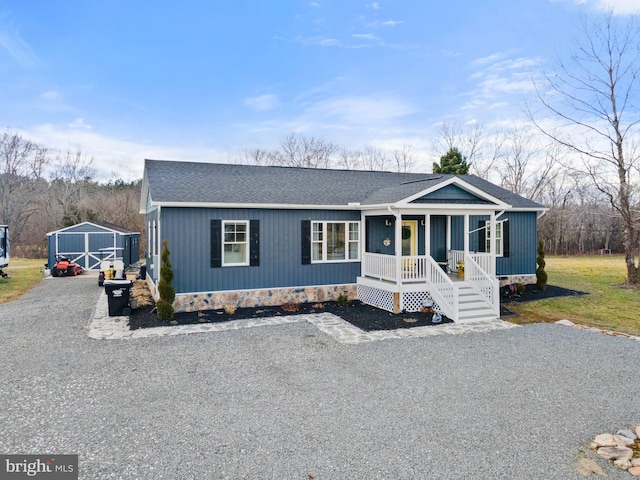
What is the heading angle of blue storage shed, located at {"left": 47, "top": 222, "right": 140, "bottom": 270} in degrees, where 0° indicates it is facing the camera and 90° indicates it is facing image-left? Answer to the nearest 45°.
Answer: approximately 0°

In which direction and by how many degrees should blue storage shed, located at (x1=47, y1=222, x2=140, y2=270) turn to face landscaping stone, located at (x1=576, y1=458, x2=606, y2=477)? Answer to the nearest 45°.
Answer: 0° — it already faces it

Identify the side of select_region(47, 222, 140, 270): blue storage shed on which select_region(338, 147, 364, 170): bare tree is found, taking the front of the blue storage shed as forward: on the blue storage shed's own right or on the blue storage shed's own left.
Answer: on the blue storage shed's own left

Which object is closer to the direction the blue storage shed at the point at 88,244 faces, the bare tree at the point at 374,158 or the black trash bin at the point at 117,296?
the black trash bin

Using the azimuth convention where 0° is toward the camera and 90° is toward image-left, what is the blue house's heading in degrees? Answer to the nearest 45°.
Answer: approximately 315°

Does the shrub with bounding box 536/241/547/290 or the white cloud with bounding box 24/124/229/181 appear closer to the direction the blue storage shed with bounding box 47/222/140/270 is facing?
the shrub

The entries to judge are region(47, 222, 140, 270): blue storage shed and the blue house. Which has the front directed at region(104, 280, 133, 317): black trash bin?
the blue storage shed

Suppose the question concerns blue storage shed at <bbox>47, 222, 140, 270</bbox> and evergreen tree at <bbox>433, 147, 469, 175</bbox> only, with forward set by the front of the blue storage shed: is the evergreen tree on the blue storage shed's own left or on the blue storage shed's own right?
on the blue storage shed's own left

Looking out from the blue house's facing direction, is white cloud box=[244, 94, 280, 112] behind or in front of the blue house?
behind

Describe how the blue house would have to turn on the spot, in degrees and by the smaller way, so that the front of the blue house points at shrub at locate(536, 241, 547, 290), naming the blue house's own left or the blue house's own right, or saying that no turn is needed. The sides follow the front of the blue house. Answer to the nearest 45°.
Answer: approximately 90° to the blue house's own left

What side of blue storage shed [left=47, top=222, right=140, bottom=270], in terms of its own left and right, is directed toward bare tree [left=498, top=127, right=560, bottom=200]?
left

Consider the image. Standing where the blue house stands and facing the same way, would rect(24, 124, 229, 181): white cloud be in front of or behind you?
behind

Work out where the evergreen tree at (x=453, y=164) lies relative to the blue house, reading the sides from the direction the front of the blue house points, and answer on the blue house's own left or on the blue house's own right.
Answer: on the blue house's own left

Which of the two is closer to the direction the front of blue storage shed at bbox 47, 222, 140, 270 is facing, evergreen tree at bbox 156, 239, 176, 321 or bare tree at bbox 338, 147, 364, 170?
the evergreen tree
